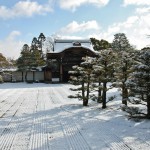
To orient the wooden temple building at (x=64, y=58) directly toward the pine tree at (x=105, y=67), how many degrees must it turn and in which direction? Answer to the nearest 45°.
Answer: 0° — it already faces it

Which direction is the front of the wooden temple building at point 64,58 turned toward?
toward the camera

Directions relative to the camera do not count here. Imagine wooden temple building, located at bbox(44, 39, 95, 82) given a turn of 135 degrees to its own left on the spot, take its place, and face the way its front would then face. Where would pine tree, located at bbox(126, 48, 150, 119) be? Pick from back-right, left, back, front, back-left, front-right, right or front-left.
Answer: back-right
